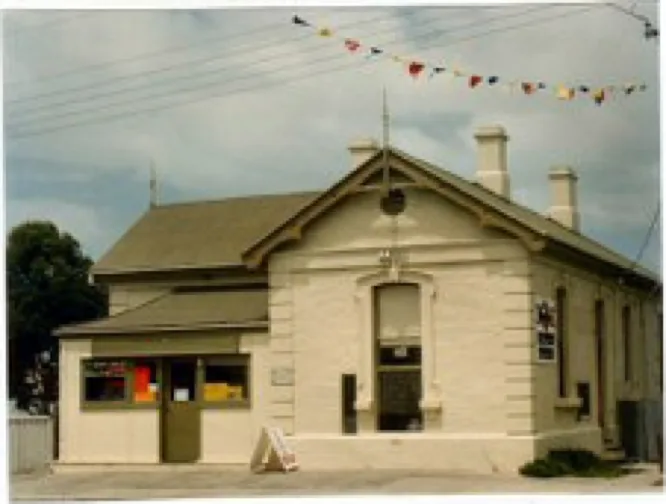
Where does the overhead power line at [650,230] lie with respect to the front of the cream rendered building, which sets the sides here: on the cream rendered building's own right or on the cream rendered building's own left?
on the cream rendered building's own left

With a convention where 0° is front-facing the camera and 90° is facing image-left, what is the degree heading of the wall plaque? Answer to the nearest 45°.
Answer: approximately 0°

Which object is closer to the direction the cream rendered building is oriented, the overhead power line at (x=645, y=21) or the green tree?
the overhead power line

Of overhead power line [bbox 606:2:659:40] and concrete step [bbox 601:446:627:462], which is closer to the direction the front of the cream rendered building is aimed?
the overhead power line

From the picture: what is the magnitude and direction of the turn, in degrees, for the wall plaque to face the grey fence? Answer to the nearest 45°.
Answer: approximately 135° to its right

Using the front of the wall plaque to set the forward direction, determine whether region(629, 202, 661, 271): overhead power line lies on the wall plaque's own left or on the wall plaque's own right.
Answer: on the wall plaque's own left

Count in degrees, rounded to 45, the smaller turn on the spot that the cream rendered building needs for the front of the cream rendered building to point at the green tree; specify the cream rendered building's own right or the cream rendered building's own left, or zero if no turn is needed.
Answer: approximately 135° to the cream rendered building's own right

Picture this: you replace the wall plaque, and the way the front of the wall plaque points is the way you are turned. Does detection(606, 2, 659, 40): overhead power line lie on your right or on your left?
on your left

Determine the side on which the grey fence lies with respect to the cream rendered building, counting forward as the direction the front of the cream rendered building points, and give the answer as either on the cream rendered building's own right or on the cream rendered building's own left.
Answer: on the cream rendered building's own right

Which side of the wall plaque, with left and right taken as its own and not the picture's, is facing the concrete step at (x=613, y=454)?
left
